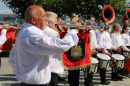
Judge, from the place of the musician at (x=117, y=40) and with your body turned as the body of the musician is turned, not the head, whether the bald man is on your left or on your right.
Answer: on your right

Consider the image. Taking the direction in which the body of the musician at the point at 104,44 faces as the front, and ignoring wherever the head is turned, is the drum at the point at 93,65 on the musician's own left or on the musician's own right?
on the musician's own right

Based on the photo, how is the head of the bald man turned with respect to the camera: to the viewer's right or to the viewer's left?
to the viewer's right

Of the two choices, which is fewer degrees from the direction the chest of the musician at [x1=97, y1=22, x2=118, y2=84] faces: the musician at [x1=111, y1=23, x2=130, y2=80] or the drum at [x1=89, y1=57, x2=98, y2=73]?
the drum

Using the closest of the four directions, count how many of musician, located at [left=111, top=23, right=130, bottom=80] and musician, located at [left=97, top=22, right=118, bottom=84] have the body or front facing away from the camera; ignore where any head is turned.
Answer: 0

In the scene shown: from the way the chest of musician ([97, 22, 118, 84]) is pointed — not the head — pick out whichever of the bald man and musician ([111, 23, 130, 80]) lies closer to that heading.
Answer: the bald man

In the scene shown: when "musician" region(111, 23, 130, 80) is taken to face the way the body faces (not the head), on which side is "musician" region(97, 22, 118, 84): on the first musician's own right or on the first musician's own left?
on the first musician's own right

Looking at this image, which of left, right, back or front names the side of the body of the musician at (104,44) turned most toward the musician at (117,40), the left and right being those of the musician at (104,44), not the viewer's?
left
